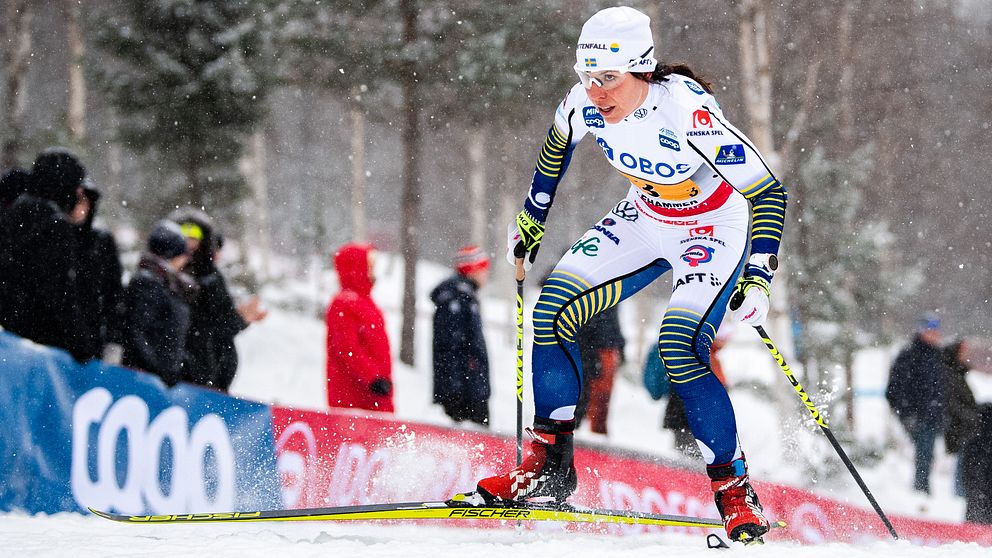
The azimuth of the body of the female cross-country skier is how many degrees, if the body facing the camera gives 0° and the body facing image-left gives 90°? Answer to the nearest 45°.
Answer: approximately 45°

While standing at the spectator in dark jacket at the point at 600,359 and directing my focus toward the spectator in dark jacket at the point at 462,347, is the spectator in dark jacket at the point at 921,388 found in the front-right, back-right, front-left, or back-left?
back-left

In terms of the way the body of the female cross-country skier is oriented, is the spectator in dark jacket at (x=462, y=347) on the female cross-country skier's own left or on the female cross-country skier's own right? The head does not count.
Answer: on the female cross-country skier's own right

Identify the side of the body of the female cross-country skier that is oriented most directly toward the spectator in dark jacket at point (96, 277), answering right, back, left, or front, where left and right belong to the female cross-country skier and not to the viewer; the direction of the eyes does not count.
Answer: right

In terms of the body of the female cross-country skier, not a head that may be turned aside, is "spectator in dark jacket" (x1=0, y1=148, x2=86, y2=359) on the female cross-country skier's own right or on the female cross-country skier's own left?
on the female cross-country skier's own right
